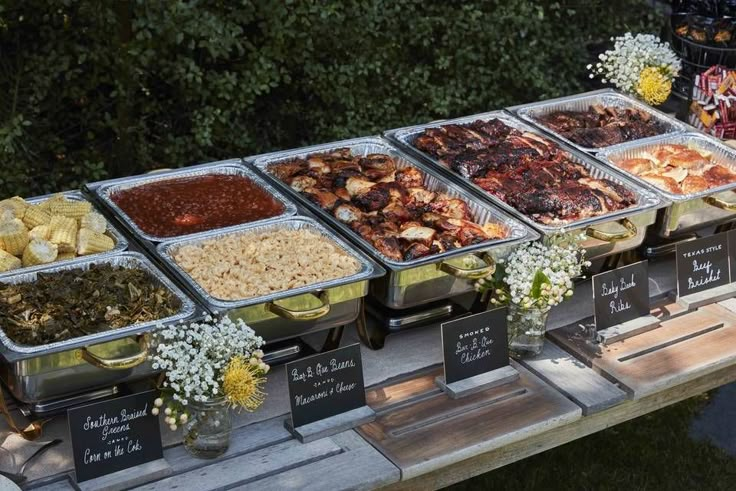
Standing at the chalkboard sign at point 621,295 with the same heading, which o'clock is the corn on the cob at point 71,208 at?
The corn on the cob is roughly at 4 o'clock from the chalkboard sign.

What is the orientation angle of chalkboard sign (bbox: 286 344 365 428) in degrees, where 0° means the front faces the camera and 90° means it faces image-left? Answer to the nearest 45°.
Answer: approximately 315°

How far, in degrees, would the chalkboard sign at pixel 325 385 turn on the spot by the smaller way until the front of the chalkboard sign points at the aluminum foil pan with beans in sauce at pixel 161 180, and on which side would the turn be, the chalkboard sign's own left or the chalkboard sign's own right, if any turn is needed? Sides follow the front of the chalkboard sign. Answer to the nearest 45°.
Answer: approximately 180°

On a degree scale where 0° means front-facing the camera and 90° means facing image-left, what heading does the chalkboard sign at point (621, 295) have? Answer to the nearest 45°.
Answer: approximately 315°

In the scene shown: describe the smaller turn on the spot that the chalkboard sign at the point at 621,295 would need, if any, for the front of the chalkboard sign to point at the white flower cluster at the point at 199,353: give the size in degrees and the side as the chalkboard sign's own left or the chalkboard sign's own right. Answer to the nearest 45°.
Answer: approximately 90° to the chalkboard sign's own right

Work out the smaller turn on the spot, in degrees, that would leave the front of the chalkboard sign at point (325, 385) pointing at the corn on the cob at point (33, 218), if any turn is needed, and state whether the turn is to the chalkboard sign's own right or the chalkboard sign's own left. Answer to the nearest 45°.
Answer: approximately 180°

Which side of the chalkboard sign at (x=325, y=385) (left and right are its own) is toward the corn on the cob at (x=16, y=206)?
back

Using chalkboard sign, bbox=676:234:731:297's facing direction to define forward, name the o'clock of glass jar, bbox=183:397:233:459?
The glass jar is roughly at 3 o'clock from the chalkboard sign.

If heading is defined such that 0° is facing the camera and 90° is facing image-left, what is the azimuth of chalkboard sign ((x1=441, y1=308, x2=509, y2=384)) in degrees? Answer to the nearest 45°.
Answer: approximately 315°

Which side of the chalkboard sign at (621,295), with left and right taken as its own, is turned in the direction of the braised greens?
right

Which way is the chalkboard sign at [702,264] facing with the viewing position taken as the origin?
facing the viewer and to the right of the viewer

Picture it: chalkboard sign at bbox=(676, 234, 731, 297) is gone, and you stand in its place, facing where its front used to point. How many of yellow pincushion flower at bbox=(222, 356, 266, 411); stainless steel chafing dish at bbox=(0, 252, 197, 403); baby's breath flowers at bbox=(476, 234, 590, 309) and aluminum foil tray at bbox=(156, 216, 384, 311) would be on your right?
4
